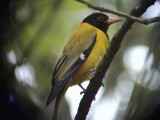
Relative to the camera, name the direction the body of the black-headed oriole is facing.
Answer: to the viewer's right
